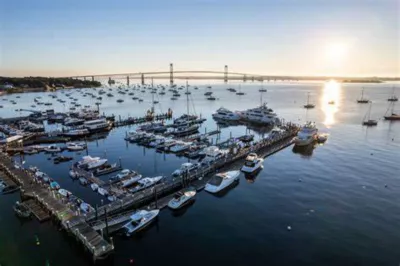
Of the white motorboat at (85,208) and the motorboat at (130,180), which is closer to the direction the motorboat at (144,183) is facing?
the motorboat

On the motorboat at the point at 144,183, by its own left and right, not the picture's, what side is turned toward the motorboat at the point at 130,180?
left
